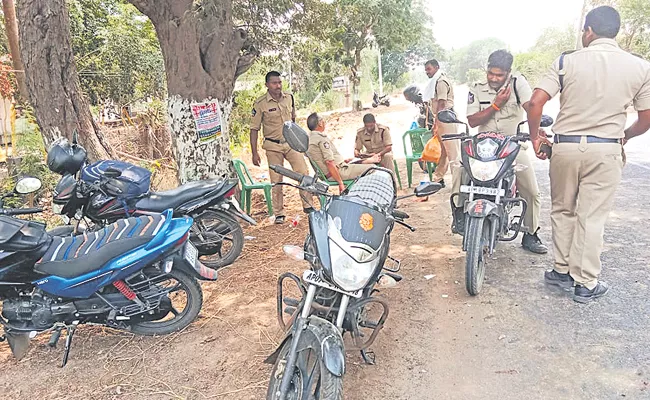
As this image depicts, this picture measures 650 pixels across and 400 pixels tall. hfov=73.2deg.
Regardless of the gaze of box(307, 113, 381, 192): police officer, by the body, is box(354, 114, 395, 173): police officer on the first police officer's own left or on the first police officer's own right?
on the first police officer's own left

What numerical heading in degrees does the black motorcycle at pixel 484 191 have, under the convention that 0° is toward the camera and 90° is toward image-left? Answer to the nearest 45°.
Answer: approximately 0°

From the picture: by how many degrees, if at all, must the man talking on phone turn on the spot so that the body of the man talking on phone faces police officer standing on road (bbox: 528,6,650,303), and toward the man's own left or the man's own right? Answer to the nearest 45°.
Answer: approximately 45° to the man's own left

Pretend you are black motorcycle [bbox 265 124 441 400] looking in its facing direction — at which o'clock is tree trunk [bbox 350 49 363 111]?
The tree trunk is roughly at 6 o'clock from the black motorcycle.

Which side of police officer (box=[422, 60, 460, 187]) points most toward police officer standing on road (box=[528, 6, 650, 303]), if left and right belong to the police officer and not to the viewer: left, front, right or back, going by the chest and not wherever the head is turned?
left

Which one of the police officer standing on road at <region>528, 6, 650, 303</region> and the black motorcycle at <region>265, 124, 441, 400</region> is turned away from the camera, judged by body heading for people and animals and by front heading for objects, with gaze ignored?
the police officer standing on road

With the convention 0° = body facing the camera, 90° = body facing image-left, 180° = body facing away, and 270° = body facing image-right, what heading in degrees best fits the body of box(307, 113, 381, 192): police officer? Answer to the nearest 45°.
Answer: approximately 270°

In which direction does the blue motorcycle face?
to the viewer's left

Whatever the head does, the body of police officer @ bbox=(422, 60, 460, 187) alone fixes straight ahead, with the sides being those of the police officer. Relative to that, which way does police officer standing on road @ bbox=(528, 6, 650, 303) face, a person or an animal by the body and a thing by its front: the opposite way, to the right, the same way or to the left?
to the right
